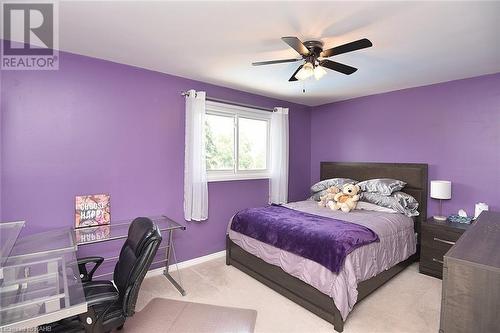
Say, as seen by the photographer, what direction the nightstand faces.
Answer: facing the viewer and to the left of the viewer

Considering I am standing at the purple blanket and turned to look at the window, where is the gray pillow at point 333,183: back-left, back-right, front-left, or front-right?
front-right

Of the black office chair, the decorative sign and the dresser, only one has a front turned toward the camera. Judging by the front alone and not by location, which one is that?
the decorative sign

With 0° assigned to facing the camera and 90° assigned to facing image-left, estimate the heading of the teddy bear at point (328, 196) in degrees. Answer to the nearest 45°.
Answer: approximately 45°

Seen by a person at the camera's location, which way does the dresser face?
facing away from the viewer and to the left of the viewer

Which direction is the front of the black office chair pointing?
to the viewer's left

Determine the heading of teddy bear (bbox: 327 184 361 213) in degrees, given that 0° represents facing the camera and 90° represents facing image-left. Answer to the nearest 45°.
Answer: approximately 45°

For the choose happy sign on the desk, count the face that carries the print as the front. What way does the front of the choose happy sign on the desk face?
toward the camera

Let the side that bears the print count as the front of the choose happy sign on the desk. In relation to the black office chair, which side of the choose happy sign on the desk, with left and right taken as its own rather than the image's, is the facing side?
front

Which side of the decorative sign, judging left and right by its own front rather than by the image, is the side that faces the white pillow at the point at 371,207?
left

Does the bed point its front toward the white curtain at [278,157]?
no

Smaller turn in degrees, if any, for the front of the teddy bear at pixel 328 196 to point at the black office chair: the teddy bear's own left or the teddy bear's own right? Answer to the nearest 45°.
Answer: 0° — it already faces it

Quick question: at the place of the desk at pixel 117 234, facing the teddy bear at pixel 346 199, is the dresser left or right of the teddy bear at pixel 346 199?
right

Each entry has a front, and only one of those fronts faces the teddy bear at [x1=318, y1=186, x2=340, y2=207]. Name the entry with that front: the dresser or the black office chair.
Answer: the dresser

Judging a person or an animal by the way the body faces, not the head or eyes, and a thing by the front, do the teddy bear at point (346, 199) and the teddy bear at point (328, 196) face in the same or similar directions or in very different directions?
same or similar directions

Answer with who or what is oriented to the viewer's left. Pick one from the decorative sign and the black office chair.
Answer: the black office chair

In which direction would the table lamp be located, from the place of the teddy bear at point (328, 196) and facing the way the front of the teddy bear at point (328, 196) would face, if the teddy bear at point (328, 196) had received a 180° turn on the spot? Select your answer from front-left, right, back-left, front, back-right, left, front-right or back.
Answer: front-right

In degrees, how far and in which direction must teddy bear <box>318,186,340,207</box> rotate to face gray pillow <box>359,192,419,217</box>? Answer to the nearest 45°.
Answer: approximately 135° to its left

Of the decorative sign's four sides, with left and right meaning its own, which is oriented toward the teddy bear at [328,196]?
left
